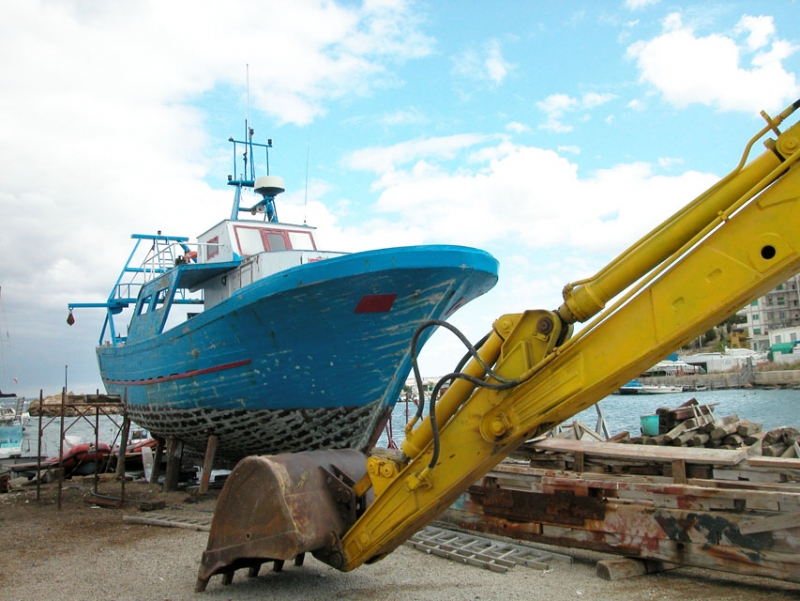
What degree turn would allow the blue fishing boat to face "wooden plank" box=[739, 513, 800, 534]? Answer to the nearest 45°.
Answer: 0° — it already faces it

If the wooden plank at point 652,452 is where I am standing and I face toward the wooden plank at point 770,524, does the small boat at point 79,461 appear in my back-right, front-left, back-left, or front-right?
back-right

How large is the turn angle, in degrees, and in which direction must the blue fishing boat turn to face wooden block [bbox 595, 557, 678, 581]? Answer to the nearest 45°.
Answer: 0° — it already faces it

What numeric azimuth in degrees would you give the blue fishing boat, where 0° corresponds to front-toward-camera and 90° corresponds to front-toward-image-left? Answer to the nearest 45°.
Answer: approximately 315°

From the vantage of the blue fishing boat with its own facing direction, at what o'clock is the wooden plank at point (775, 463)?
The wooden plank is roughly at 12 o'clock from the blue fishing boat.

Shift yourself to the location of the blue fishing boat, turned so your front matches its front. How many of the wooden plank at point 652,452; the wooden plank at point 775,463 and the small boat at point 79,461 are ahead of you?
2

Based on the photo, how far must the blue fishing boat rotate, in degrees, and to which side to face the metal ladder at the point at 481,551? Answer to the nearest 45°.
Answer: approximately 45° to its right

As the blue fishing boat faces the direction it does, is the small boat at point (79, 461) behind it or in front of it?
behind

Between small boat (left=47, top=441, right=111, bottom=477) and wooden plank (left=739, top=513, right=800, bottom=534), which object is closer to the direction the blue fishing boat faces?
the wooden plank

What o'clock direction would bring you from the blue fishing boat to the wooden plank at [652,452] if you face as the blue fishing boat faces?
The wooden plank is roughly at 12 o'clock from the blue fishing boat.
